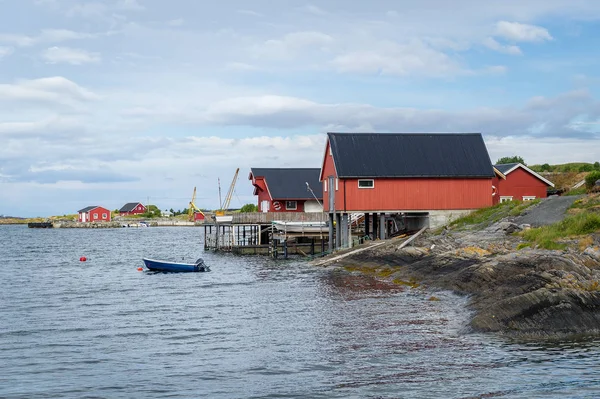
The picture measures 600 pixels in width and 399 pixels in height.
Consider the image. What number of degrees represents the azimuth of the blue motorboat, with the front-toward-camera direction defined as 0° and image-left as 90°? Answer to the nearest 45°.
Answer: approximately 90°
